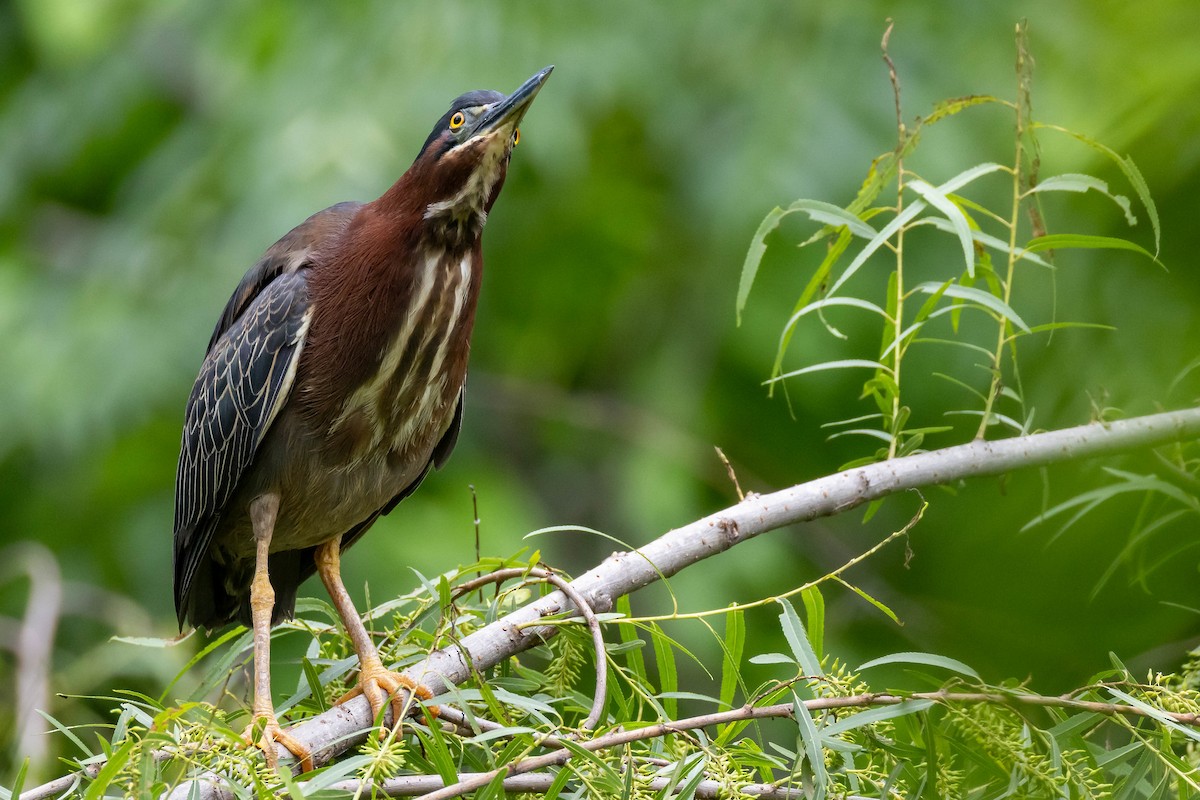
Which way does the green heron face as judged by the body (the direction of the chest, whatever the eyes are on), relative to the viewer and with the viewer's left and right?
facing the viewer and to the right of the viewer

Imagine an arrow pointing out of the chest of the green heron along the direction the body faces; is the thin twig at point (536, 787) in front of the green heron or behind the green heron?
in front
